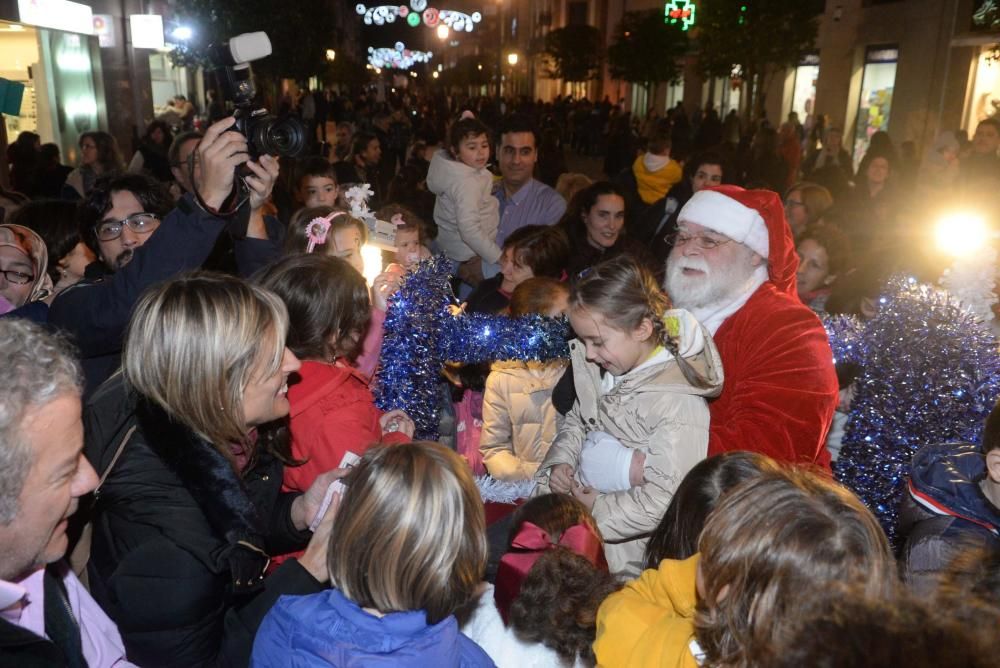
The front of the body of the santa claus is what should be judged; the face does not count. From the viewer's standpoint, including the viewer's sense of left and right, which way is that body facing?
facing to the left of the viewer

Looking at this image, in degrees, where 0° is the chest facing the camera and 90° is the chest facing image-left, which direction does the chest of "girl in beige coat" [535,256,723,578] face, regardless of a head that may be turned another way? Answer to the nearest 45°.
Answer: approximately 45°

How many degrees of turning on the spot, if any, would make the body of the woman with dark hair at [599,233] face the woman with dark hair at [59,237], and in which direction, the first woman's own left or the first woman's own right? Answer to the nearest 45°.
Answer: approximately 90° to the first woman's own right

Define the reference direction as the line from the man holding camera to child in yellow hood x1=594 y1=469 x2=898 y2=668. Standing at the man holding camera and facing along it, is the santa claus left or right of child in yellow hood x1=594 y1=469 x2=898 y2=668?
left

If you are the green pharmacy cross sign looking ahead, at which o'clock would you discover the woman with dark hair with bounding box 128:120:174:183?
The woman with dark hair is roughly at 1 o'clock from the green pharmacy cross sign.

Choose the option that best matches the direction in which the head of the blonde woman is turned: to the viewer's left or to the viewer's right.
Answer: to the viewer's right
